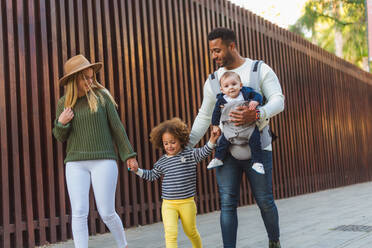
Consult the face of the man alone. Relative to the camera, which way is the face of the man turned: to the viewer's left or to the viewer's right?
to the viewer's left

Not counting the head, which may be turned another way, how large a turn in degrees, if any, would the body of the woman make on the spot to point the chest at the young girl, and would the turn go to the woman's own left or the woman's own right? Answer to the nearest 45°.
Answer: approximately 45° to the woman's own left

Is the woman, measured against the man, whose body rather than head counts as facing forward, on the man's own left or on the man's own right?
on the man's own right

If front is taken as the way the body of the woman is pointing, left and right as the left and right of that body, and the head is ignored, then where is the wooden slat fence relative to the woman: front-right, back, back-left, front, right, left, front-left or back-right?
back

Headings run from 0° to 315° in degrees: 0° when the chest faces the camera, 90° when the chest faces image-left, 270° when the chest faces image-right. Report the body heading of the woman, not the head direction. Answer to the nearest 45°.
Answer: approximately 0°

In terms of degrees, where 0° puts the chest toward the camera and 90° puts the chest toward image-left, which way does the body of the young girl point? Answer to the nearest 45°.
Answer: approximately 0°
